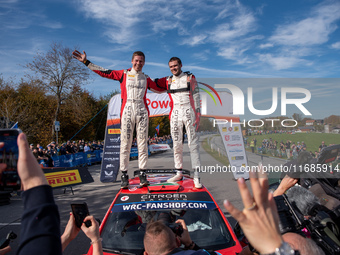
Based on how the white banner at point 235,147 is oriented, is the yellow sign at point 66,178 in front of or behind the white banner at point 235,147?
in front

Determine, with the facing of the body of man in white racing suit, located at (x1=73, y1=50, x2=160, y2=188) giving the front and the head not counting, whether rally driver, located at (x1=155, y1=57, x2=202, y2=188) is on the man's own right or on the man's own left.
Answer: on the man's own left

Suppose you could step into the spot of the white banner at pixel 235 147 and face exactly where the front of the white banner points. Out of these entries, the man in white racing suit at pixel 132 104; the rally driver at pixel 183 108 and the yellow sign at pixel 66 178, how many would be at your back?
0

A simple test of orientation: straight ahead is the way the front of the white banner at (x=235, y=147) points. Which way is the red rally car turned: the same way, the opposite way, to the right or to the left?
the same way

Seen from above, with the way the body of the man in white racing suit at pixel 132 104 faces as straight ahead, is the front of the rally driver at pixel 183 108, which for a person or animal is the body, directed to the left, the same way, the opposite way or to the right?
the same way

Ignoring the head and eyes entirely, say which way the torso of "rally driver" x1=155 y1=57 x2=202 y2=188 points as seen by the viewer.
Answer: toward the camera

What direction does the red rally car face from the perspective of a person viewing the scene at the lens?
facing the viewer

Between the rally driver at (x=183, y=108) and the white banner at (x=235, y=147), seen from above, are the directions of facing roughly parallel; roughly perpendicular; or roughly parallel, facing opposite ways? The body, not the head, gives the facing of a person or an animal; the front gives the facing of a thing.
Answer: roughly parallel

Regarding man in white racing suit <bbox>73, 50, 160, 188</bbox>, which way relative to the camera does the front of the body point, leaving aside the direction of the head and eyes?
toward the camera

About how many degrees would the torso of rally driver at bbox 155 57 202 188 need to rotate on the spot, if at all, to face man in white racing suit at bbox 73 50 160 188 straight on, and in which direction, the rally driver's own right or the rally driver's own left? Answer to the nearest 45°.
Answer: approximately 90° to the rally driver's own right

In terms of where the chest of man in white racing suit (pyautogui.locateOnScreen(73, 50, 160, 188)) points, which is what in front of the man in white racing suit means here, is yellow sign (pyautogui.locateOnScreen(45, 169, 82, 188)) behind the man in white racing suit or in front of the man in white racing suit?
behind
